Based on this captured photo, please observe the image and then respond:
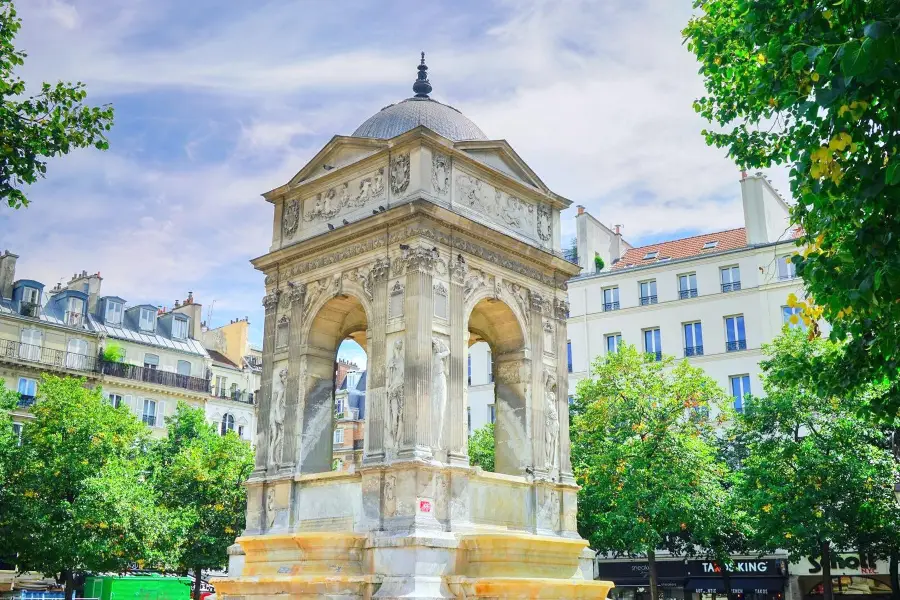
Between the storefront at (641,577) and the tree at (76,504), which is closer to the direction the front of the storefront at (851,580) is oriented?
the tree

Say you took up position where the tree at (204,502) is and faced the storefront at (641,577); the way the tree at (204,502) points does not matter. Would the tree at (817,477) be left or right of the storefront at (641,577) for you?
right

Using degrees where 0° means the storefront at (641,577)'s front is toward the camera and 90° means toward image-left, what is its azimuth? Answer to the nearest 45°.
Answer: approximately 0°

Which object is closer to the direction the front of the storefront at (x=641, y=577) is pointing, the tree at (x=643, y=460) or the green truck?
the tree

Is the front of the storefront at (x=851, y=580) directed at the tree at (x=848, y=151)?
yes

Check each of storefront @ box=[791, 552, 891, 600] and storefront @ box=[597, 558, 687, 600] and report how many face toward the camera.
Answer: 2

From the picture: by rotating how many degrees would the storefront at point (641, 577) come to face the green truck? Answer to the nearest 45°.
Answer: approximately 90° to its right

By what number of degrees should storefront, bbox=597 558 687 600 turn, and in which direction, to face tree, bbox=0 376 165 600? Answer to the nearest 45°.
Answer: approximately 45° to its right

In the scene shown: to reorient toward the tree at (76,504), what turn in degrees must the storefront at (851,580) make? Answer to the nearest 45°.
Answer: approximately 45° to its right

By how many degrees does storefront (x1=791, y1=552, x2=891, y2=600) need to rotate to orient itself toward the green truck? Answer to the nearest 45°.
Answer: approximately 90° to its right

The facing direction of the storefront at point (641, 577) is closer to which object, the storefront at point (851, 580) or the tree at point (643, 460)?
the tree
